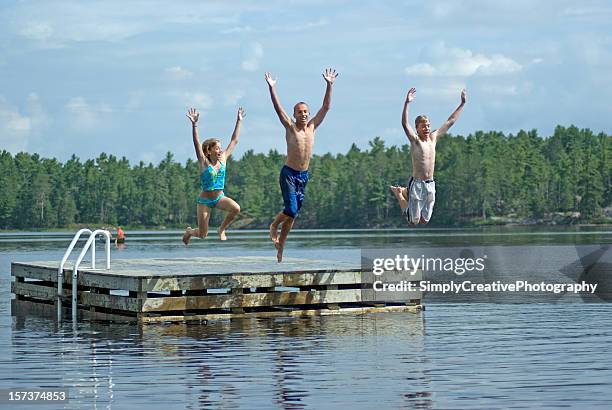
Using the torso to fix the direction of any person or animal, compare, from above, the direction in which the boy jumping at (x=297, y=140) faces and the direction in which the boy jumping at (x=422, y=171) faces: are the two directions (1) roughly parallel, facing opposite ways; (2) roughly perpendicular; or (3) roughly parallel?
roughly parallel

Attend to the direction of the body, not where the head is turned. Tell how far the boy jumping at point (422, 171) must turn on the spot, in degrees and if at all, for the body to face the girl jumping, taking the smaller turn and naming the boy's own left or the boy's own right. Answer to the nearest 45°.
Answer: approximately 135° to the boy's own right

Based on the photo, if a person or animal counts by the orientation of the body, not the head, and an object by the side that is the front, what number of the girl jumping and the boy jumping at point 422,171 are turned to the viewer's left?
0

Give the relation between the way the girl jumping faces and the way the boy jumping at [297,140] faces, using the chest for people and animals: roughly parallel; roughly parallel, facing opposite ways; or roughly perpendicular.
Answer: roughly parallel

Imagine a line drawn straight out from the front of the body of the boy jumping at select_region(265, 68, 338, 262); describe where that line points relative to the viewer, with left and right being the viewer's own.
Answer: facing the viewer and to the right of the viewer
